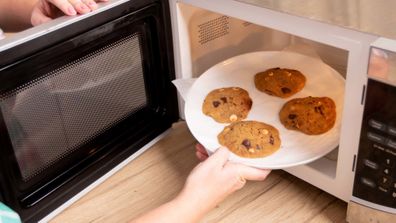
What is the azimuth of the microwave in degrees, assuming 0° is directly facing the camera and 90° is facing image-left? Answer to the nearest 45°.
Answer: approximately 45°
